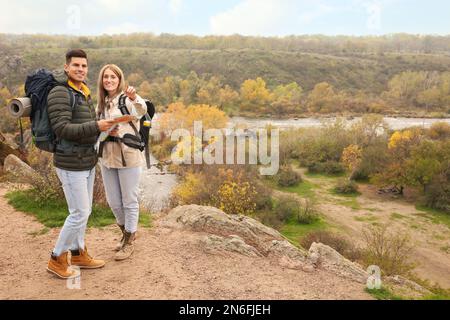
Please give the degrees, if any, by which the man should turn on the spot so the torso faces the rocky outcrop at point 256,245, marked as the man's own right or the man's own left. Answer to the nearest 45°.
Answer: approximately 90° to the man's own left

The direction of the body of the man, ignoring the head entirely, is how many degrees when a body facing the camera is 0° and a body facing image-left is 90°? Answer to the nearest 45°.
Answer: approximately 315°

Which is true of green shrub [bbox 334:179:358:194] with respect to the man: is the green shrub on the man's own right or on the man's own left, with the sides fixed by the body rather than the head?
on the man's own left

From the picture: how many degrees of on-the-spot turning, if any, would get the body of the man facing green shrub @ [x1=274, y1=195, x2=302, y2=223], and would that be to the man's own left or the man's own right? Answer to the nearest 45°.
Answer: approximately 90° to the man's own left

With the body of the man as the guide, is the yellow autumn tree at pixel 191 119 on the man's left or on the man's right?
on the man's left

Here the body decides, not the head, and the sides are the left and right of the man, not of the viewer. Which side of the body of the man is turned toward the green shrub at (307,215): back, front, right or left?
left

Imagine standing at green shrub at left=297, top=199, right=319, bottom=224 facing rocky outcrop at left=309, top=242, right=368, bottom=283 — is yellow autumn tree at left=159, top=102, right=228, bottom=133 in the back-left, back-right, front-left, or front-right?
back-right
